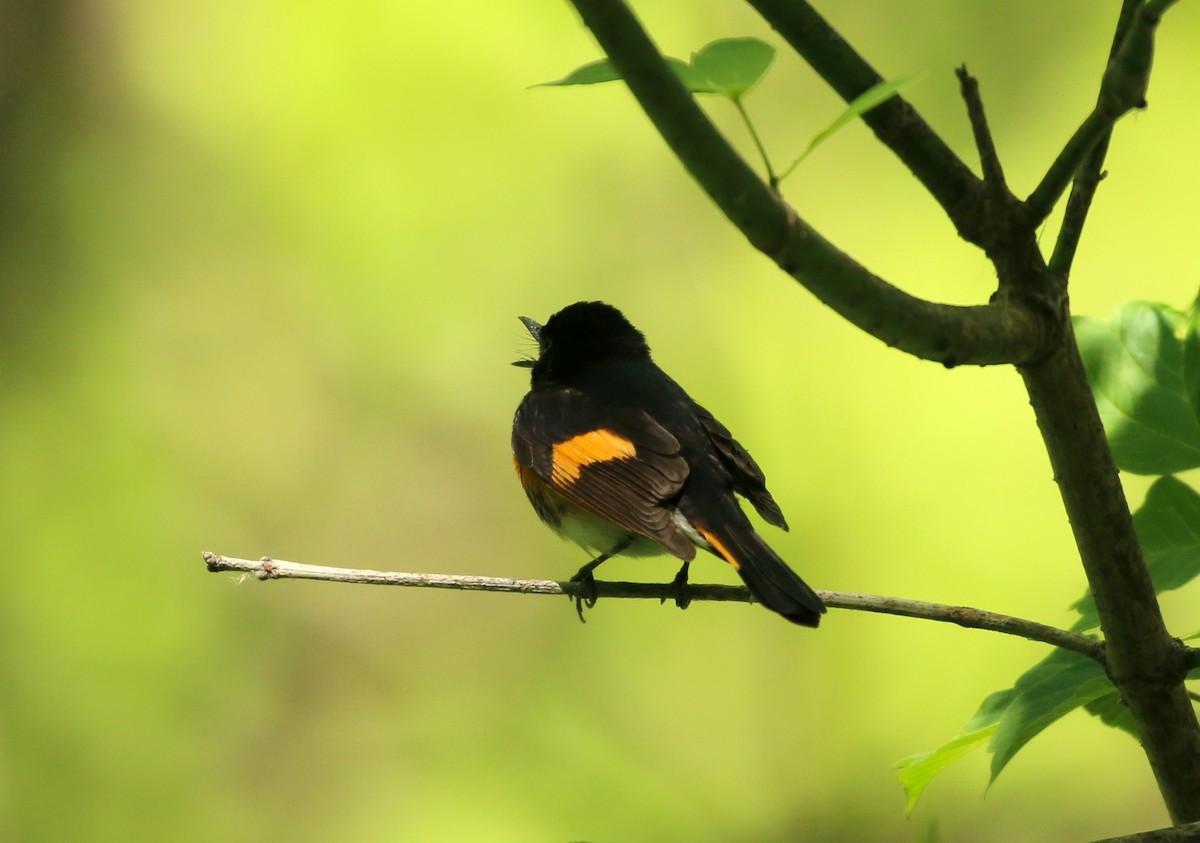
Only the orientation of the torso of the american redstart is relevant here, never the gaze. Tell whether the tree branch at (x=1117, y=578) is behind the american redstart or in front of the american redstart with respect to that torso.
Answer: behind

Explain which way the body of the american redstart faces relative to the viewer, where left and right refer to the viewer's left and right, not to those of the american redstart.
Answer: facing away from the viewer and to the left of the viewer
